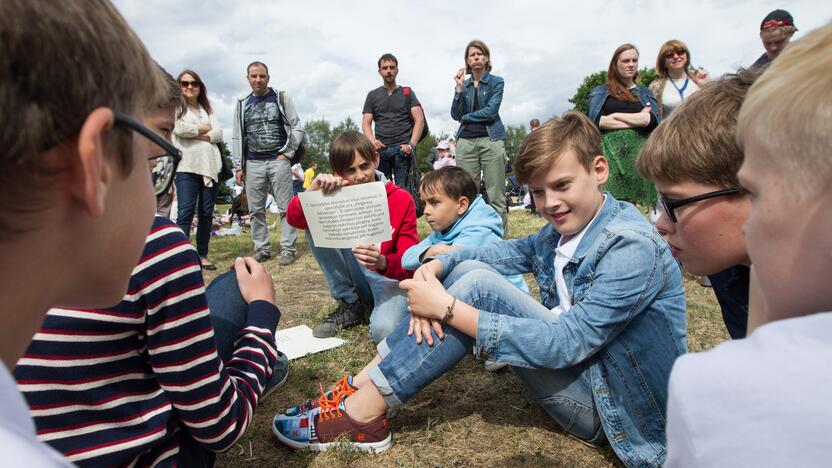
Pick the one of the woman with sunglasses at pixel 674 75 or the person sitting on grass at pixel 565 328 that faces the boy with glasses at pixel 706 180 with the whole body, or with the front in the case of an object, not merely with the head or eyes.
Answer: the woman with sunglasses

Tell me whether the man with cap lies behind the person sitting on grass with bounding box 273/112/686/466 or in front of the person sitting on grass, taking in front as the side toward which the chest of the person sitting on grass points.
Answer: behind

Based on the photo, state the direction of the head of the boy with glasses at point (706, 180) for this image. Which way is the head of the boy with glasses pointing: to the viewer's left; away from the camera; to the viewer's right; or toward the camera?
to the viewer's left

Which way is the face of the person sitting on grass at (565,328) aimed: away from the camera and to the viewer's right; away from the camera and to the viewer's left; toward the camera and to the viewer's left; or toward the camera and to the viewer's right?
toward the camera and to the viewer's left

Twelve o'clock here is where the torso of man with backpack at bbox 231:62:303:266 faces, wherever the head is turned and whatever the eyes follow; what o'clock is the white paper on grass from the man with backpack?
The white paper on grass is roughly at 12 o'clock from the man with backpack.

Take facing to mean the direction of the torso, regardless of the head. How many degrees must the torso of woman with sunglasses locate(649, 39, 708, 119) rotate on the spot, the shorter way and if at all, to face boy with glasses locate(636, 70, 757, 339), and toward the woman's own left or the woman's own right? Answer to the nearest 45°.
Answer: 0° — they already face them

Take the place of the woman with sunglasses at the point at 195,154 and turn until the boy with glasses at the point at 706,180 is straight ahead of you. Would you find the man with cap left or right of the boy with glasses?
left

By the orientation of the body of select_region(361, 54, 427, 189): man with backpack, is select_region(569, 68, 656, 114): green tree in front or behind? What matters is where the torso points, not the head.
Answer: behind
